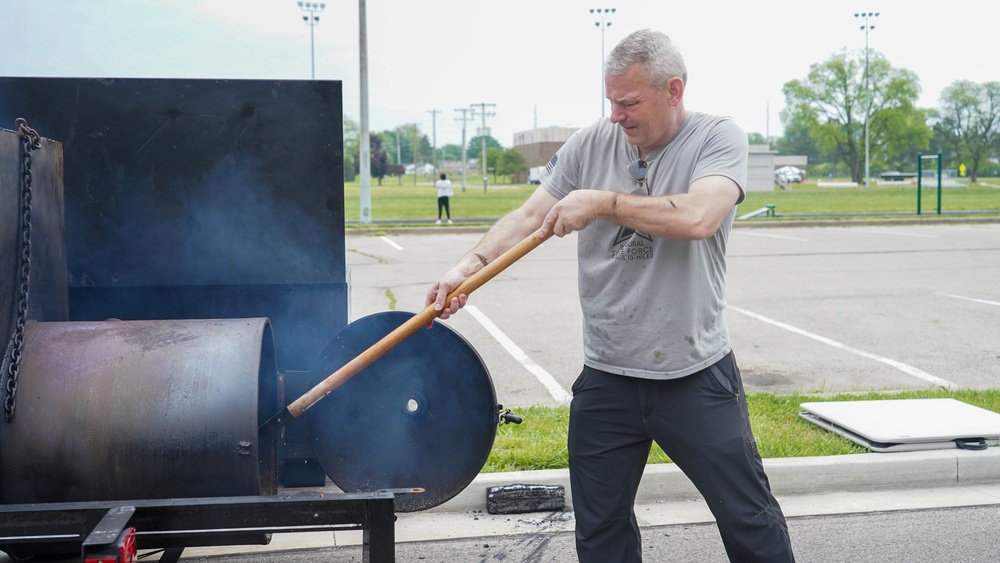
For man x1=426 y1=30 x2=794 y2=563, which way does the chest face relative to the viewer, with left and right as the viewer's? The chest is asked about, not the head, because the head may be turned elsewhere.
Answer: facing the viewer and to the left of the viewer

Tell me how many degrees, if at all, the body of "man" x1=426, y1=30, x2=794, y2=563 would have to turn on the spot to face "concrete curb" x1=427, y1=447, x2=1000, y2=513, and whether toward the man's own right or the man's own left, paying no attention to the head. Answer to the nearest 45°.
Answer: approximately 180°

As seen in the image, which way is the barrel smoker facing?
to the viewer's right

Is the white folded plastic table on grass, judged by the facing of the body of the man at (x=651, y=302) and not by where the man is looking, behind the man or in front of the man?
behind

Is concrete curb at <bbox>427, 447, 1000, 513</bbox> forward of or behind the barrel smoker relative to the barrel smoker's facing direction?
forward

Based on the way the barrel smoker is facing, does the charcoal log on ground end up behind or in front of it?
in front

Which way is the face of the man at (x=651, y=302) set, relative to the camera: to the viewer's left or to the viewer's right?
to the viewer's left

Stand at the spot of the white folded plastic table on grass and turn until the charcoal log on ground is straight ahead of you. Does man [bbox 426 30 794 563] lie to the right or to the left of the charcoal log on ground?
left
